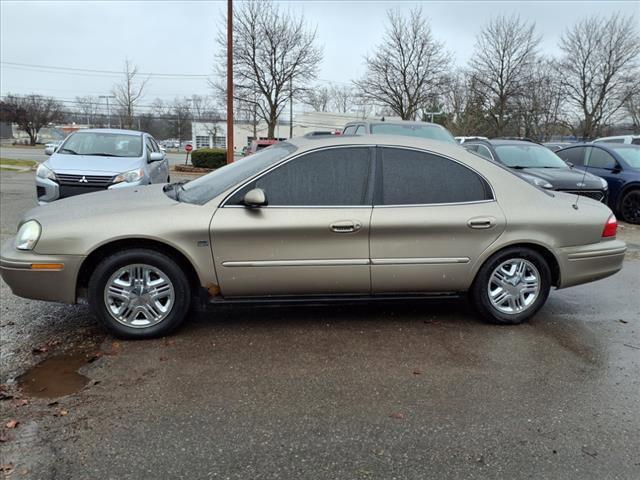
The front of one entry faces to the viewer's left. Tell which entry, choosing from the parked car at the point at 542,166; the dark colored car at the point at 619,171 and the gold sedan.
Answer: the gold sedan

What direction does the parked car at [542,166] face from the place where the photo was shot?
facing the viewer and to the right of the viewer

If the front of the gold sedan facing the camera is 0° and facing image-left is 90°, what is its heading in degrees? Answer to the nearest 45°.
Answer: approximately 90°

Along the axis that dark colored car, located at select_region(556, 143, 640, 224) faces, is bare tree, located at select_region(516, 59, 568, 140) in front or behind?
behind

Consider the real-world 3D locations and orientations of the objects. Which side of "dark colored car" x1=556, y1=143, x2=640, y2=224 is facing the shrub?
back

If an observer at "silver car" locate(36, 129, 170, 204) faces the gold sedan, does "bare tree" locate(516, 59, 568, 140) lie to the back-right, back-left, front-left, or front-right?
back-left

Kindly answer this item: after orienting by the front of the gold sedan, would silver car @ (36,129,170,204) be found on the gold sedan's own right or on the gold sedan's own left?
on the gold sedan's own right

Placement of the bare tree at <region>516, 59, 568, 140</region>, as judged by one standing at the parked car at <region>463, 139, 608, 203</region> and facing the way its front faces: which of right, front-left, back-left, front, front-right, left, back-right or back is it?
back-left

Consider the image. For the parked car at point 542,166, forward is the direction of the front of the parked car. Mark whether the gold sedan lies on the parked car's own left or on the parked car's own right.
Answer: on the parked car's own right

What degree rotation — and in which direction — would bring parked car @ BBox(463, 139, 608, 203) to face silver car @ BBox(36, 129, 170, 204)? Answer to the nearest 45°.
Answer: approximately 90° to its right

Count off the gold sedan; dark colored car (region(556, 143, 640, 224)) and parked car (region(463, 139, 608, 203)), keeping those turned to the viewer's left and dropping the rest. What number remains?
1

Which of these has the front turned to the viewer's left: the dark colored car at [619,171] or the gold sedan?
the gold sedan
